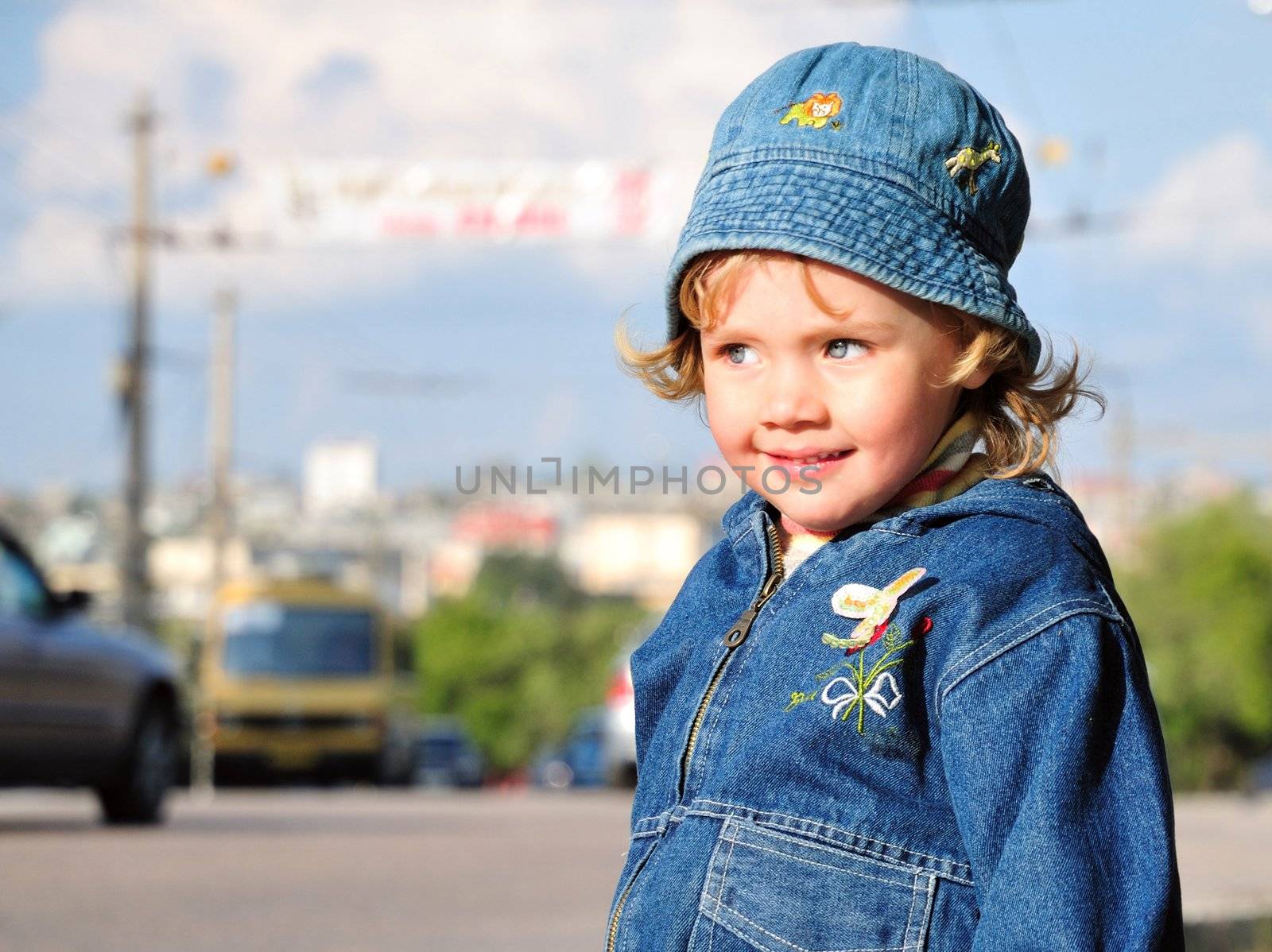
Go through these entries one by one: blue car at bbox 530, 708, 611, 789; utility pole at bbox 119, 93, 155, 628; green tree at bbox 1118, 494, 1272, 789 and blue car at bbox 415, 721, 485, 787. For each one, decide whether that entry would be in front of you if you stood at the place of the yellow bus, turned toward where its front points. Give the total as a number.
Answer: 0

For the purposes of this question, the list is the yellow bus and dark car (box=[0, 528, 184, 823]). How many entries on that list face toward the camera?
1

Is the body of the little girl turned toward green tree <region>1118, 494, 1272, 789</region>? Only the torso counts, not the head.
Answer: no

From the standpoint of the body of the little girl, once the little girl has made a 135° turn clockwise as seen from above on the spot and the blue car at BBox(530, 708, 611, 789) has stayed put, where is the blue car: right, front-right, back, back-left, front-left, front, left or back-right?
front

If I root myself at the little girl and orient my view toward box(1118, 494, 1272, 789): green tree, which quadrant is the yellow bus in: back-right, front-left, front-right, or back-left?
front-left

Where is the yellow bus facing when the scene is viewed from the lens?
facing the viewer

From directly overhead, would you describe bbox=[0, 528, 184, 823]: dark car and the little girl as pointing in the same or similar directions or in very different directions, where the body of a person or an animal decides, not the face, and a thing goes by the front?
very different directions

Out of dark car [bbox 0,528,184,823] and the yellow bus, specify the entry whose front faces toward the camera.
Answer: the yellow bus

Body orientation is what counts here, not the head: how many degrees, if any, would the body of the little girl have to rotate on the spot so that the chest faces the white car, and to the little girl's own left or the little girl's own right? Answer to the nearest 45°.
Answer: approximately 135° to the little girl's own right

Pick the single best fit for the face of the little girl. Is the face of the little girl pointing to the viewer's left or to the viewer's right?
to the viewer's left

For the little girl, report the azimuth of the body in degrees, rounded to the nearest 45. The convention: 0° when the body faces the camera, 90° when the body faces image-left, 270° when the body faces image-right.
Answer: approximately 45°

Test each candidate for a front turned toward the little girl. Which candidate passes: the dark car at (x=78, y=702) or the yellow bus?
the yellow bus

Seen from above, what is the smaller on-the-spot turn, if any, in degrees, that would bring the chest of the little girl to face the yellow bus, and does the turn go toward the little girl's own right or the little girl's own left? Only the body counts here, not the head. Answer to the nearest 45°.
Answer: approximately 135° to the little girl's own right

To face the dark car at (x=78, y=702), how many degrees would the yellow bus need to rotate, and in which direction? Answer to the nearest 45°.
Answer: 0° — it already faces it

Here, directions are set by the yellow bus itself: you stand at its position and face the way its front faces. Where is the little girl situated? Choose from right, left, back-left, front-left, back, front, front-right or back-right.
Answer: front
